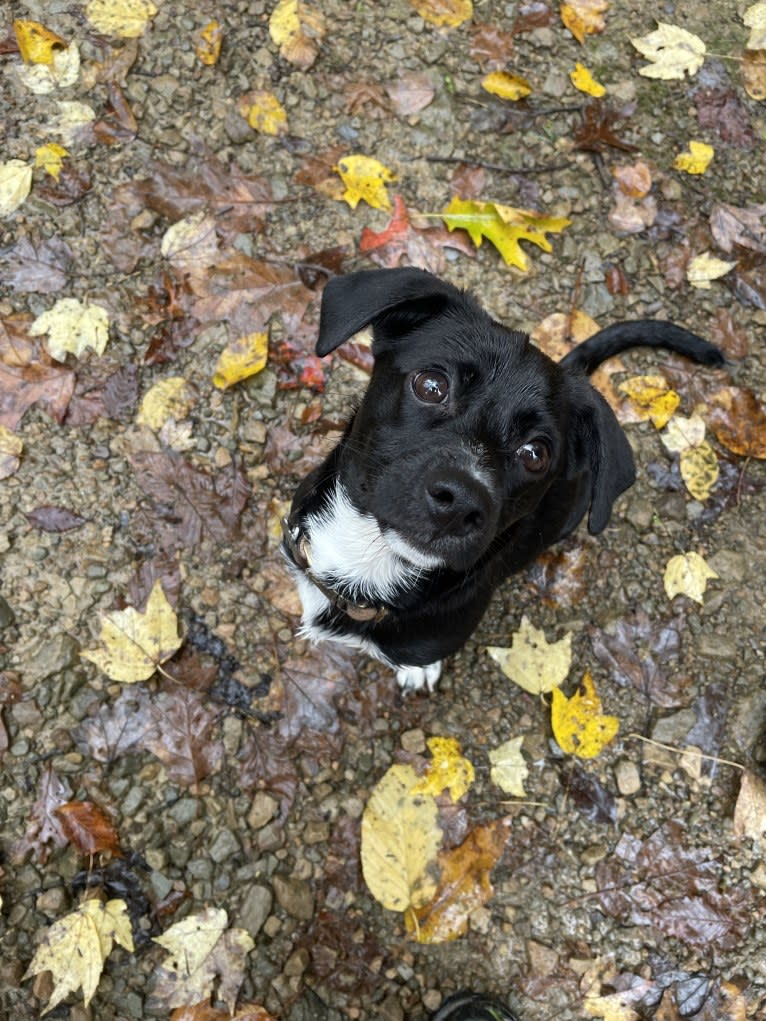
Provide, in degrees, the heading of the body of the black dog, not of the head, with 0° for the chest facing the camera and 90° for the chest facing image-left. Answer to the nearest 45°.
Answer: approximately 45°

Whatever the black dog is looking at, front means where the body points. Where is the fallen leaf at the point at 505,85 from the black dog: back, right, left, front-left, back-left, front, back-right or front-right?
back-right

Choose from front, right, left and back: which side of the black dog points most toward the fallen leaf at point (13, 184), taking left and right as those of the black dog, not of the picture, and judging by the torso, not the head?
right

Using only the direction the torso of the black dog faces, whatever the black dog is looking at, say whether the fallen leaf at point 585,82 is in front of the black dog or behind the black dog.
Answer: behind

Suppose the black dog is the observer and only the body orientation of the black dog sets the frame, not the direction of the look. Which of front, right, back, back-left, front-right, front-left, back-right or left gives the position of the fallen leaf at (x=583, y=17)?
back-right

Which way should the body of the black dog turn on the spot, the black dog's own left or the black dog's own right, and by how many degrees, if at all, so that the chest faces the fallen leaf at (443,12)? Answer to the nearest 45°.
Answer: approximately 135° to the black dog's own right

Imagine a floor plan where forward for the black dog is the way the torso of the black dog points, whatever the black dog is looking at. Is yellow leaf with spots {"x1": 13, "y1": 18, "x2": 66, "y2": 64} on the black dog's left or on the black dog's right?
on the black dog's right

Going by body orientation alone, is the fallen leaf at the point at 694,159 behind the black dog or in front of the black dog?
behind

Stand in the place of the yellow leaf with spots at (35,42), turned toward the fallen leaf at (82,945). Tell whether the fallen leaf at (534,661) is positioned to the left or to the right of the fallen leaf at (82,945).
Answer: left
